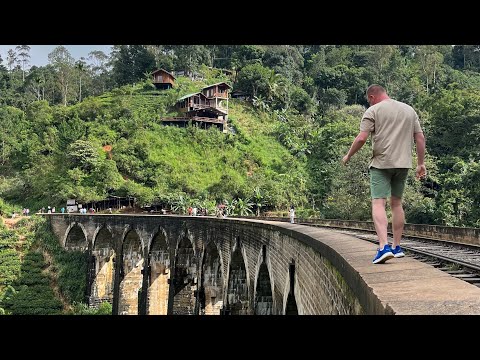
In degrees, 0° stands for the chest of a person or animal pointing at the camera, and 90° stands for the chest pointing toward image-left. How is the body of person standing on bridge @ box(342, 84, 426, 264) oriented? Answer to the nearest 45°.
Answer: approximately 135°

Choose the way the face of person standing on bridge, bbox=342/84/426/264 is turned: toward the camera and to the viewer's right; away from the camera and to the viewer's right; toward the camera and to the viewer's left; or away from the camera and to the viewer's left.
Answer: away from the camera and to the viewer's left
